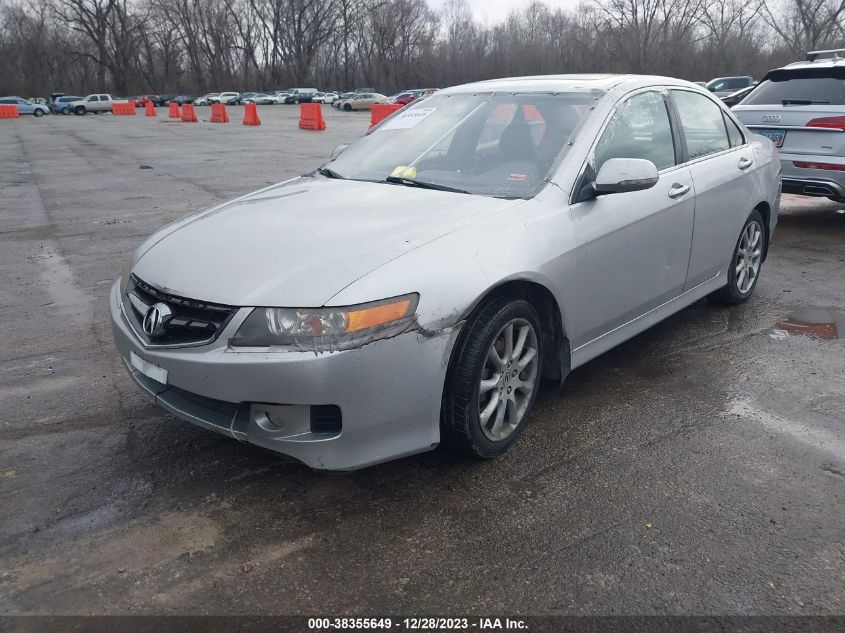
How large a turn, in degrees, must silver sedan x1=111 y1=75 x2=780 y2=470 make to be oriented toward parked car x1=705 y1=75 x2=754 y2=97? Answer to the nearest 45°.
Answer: approximately 135° to its right

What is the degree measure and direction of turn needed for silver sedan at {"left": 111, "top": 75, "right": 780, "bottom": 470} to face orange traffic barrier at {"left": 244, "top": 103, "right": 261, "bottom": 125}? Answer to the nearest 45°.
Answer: approximately 135° to its right

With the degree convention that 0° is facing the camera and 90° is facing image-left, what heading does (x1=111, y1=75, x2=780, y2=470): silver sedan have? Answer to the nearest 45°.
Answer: approximately 45°

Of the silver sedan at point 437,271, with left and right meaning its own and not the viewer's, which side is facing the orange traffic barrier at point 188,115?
right

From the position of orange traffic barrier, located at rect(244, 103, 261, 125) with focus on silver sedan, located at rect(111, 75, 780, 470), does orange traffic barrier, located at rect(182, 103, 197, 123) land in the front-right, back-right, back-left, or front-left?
back-right

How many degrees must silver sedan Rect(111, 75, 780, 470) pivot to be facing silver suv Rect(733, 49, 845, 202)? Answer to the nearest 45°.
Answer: approximately 180°
